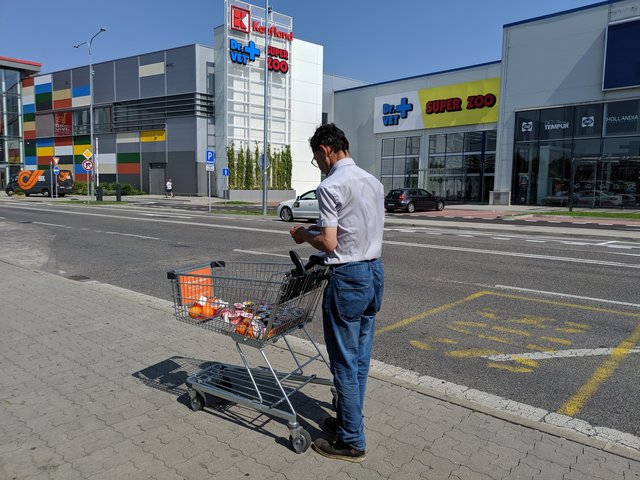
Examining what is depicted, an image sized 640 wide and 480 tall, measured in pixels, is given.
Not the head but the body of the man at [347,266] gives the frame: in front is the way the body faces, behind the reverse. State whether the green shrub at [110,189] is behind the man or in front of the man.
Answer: in front

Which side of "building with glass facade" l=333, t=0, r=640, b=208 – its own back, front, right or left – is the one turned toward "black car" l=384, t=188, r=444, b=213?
front

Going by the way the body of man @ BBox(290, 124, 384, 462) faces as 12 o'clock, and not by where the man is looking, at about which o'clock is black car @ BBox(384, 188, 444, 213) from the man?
The black car is roughly at 2 o'clock from the man.

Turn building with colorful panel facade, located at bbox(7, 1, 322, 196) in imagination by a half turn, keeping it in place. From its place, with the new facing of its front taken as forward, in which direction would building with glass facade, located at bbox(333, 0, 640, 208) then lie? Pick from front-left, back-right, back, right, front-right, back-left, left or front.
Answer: right

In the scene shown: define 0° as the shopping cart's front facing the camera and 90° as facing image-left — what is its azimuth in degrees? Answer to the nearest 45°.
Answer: approximately 135°

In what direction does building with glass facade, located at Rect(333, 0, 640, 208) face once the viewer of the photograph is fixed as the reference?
facing the viewer and to the left of the viewer

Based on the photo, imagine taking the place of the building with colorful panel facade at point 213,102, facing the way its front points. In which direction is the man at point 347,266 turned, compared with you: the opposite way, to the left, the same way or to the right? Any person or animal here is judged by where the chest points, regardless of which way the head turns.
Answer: the opposite way

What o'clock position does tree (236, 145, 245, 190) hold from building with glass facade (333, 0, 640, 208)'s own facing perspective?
The tree is roughly at 2 o'clock from the building with glass facade.

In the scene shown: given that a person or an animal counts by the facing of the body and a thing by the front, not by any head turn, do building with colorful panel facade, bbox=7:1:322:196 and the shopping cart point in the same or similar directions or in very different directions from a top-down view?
very different directions

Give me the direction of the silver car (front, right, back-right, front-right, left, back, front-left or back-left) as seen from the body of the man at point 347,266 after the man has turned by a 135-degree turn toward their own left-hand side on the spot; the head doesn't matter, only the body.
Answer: back

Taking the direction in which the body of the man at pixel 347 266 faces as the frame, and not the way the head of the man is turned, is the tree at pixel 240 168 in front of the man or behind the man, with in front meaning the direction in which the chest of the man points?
in front

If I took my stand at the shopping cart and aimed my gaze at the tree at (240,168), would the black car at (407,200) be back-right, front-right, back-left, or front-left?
front-right

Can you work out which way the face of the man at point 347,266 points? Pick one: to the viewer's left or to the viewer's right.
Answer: to the viewer's left

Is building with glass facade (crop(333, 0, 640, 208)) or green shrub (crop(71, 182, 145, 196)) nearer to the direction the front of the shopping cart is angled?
the green shrub

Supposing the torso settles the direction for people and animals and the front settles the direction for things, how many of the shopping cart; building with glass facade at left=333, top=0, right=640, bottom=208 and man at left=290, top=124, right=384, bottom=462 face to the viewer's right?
0
